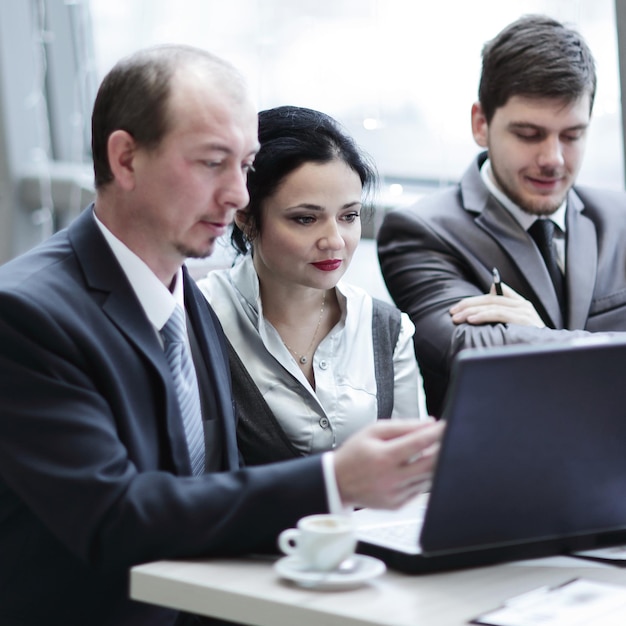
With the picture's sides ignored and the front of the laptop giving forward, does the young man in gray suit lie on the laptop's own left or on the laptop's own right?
on the laptop's own right

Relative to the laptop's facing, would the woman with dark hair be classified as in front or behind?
in front

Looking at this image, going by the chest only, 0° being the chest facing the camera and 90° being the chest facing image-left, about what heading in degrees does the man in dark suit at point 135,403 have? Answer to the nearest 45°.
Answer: approximately 315°

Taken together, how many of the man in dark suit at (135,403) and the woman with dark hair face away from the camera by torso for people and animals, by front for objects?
0

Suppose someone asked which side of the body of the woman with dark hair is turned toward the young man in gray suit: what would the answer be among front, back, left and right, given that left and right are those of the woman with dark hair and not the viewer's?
left

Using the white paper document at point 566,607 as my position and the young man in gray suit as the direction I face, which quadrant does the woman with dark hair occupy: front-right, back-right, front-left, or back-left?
front-left

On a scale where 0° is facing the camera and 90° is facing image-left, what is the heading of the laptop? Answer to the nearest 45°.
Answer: approximately 135°

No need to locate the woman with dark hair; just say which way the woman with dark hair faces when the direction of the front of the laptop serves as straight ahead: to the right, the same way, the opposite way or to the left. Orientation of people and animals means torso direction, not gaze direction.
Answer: the opposite way
